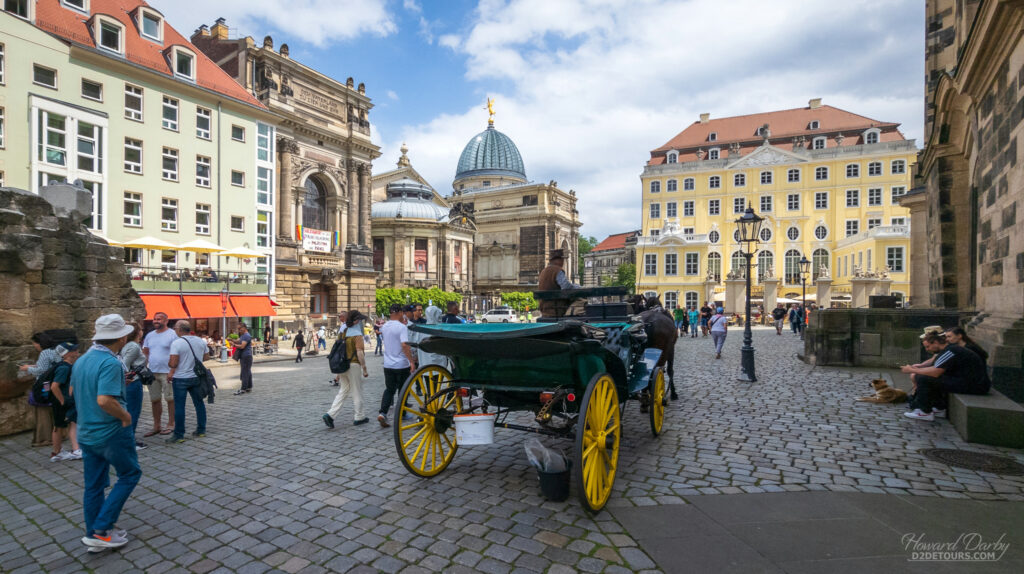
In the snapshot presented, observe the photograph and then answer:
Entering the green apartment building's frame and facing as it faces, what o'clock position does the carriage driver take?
The carriage driver is roughly at 1 o'clock from the green apartment building.

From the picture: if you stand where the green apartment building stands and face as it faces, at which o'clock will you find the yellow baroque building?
The yellow baroque building is roughly at 11 o'clock from the green apartment building.

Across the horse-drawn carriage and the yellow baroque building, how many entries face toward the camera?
1

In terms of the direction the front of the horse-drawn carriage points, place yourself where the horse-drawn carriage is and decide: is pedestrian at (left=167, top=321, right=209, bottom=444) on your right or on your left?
on your left

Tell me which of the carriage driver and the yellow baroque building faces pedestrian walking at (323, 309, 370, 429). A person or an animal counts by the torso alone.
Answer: the yellow baroque building
